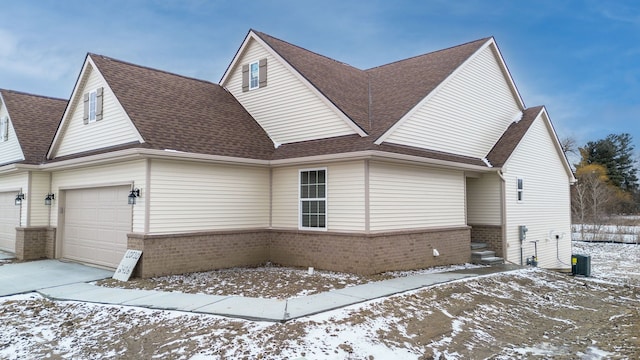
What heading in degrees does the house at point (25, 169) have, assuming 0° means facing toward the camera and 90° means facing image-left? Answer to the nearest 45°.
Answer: approximately 45°

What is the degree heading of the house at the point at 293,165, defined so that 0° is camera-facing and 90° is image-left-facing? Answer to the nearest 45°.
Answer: approximately 45°

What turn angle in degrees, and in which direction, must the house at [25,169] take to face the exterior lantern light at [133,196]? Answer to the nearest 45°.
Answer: approximately 45° to its left

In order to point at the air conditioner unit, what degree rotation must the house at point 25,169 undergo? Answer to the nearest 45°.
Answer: approximately 90° to its left

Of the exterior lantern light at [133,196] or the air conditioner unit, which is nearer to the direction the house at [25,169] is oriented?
the exterior lantern light
